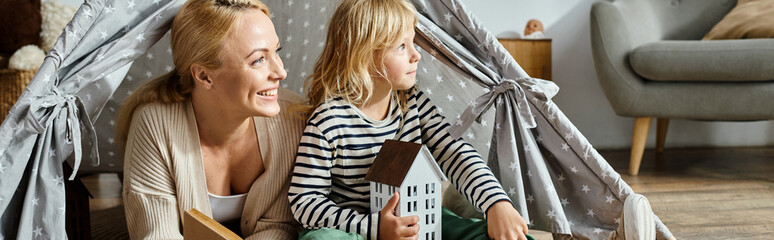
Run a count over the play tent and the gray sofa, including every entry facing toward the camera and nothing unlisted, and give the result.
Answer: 2

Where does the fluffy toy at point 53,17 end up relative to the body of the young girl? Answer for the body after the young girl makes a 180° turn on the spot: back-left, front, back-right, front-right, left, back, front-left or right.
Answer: front

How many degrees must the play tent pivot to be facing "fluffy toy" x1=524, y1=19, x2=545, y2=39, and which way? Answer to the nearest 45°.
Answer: approximately 135° to its left

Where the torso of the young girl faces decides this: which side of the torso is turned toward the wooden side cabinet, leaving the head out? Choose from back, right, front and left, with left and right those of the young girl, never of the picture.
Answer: left

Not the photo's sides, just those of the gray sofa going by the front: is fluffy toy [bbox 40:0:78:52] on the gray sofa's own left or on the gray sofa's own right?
on the gray sofa's own right

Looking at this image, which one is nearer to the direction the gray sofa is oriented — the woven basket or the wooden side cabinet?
the woven basket

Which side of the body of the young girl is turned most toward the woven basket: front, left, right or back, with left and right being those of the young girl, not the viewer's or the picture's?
back

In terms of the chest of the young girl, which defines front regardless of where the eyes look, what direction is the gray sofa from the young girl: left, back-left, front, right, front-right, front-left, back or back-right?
left

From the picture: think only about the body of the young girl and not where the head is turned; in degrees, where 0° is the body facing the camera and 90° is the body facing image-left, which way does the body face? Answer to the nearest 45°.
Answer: approximately 315°

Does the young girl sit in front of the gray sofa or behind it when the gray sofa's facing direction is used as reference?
in front

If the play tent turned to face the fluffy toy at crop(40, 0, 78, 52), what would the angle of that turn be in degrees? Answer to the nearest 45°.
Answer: approximately 135° to its right

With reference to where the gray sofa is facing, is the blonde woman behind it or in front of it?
in front

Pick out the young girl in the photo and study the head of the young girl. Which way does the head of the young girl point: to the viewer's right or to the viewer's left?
to the viewer's right
